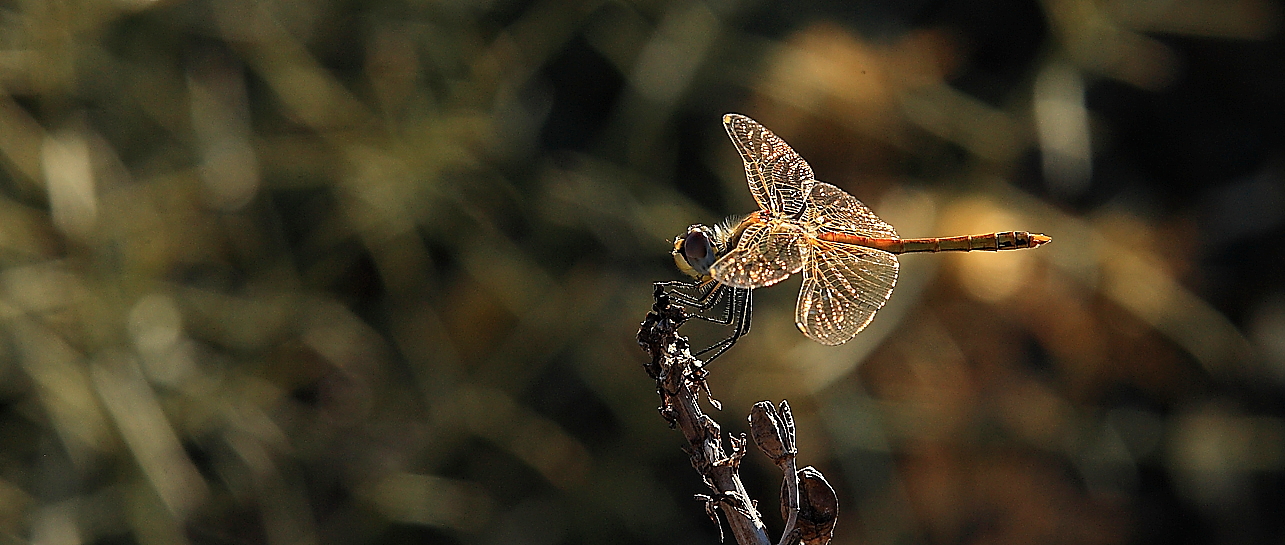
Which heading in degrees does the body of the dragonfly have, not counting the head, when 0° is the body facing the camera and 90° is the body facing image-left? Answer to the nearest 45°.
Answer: approximately 90°
